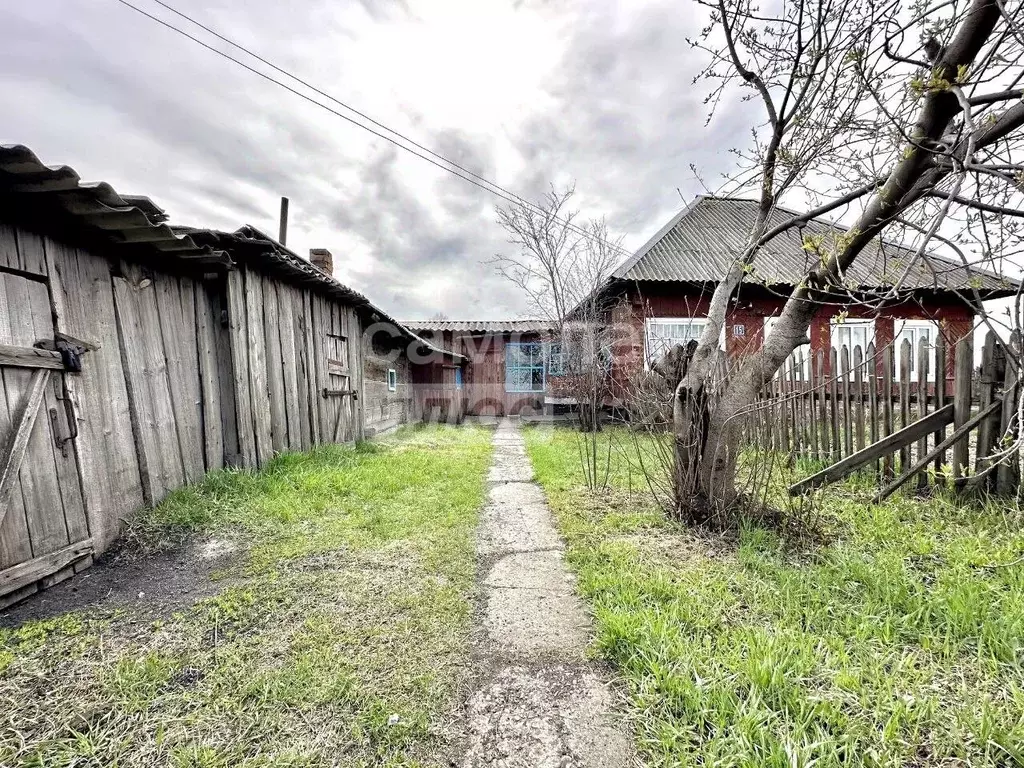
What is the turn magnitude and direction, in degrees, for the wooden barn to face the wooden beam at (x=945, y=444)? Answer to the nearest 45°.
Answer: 0° — it already faces it

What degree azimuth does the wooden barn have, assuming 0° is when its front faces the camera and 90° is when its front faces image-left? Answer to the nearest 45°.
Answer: approximately 315°

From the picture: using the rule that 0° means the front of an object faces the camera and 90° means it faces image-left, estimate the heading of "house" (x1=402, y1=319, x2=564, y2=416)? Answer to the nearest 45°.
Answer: approximately 0°

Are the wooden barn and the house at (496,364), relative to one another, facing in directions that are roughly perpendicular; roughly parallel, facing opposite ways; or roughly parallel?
roughly perpendicular
